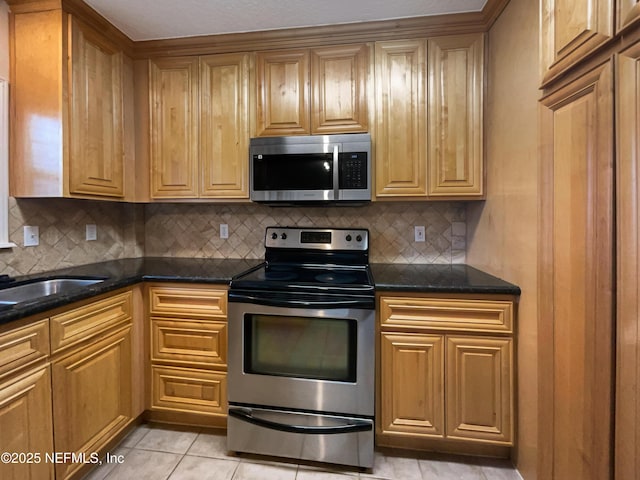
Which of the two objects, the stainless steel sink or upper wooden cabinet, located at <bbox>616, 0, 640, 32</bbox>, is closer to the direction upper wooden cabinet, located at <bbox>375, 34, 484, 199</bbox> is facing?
the upper wooden cabinet

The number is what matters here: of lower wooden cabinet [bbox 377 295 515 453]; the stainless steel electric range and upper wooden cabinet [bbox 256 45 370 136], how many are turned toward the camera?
3

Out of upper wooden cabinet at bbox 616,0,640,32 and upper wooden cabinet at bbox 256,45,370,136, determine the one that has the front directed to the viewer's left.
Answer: upper wooden cabinet at bbox 616,0,640,32

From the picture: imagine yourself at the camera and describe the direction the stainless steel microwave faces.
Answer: facing the viewer

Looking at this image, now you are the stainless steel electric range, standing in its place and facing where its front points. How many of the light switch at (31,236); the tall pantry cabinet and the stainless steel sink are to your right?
2

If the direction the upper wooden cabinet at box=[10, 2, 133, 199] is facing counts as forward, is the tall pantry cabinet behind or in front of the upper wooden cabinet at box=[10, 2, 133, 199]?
in front

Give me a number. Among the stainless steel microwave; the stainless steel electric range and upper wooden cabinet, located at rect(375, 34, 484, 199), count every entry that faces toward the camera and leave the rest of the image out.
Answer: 3

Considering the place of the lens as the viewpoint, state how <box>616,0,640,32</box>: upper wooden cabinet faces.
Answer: facing to the left of the viewer
